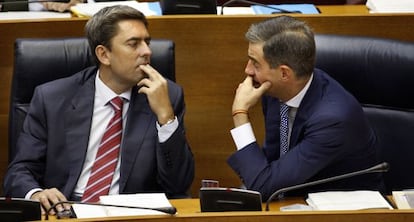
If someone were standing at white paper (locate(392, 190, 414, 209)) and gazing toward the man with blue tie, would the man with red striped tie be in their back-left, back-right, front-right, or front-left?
front-left

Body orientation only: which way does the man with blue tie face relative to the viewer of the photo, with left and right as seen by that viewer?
facing the viewer and to the left of the viewer

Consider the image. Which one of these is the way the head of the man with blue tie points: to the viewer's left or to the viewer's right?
to the viewer's left

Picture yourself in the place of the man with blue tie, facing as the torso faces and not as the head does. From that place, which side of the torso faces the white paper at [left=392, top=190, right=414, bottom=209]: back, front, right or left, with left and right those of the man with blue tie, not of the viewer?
left

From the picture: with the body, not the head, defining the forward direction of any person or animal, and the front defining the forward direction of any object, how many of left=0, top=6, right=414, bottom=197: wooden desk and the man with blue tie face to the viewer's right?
0
